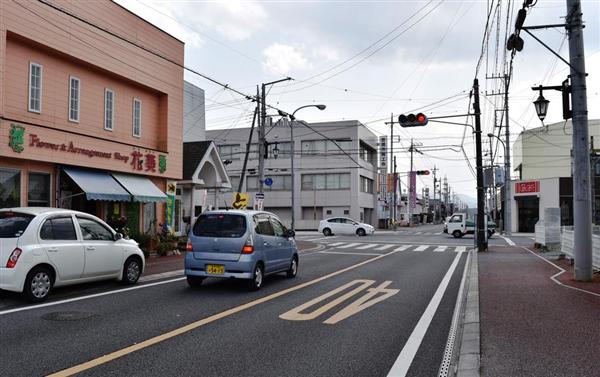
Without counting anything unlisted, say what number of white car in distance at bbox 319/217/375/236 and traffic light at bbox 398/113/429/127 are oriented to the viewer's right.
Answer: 1

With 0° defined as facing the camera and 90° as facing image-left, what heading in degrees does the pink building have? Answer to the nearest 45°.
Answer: approximately 315°

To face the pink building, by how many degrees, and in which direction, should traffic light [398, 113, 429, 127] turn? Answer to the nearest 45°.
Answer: approximately 45° to its right

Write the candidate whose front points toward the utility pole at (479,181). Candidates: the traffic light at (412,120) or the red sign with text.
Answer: the red sign with text

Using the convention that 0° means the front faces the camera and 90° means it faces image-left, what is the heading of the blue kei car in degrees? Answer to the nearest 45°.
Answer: approximately 225°

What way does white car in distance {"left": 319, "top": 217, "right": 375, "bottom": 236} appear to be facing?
to the viewer's right

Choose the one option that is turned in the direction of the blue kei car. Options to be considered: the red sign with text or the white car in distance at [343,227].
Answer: the red sign with text

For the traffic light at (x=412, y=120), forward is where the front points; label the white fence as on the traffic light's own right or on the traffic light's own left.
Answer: on the traffic light's own left

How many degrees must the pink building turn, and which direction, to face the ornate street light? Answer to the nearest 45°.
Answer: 0° — it already faces it

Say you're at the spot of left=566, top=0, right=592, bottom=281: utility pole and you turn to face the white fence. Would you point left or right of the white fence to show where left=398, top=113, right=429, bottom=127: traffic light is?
left

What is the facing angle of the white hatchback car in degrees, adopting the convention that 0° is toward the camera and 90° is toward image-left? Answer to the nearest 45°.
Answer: approximately 225°

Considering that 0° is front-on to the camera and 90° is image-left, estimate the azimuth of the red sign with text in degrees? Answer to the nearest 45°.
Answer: approximately 0°

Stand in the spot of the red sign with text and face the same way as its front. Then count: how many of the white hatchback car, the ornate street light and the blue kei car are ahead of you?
3

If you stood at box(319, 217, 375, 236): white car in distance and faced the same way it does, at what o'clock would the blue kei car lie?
The blue kei car is roughly at 3 o'clock from the white car in distance.

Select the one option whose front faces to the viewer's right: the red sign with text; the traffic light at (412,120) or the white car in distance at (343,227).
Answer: the white car in distance
